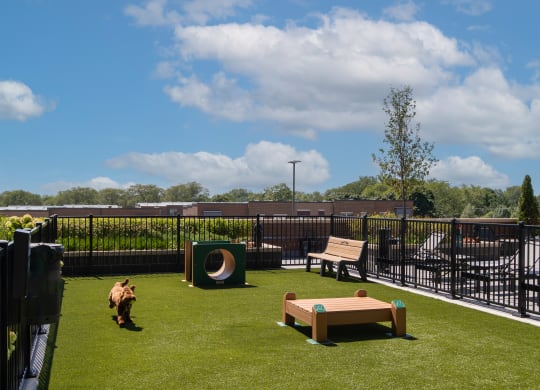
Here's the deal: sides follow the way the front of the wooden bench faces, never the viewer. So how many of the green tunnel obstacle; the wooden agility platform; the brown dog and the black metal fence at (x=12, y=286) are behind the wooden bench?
0

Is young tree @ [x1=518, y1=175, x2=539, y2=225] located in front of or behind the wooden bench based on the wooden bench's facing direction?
behind

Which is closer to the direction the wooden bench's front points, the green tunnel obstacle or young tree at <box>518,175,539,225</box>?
the green tunnel obstacle

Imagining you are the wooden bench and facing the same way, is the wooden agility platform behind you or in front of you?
in front

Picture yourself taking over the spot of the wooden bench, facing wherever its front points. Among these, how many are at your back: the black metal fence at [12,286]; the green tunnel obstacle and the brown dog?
0

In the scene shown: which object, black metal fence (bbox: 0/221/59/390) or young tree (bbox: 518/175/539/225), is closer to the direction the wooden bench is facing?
the black metal fence

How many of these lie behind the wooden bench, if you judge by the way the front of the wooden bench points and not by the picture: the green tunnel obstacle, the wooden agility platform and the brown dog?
0

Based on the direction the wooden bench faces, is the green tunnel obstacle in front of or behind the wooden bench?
in front

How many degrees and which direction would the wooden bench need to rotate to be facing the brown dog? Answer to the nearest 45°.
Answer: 0° — it already faces it
